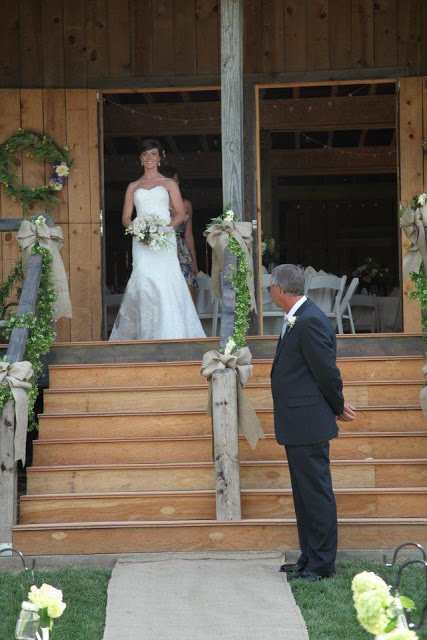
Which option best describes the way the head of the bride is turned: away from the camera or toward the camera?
toward the camera

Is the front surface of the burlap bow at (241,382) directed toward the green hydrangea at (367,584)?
yes

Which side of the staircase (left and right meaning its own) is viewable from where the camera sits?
front

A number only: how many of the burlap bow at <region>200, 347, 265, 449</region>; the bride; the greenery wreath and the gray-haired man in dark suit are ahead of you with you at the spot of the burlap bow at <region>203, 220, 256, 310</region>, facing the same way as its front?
2

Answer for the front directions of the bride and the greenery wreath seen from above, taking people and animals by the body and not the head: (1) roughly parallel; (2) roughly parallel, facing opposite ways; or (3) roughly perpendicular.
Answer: roughly parallel

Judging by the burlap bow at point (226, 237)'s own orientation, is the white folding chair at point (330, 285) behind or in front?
behind

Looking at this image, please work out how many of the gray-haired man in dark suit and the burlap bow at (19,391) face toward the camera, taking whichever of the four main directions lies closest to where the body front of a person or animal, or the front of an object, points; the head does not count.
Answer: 1

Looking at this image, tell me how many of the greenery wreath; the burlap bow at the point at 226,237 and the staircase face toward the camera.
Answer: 3

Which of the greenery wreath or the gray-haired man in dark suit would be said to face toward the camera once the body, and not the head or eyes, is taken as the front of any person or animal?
the greenery wreath

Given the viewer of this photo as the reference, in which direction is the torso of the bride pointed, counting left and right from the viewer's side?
facing the viewer

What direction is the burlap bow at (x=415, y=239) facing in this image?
toward the camera

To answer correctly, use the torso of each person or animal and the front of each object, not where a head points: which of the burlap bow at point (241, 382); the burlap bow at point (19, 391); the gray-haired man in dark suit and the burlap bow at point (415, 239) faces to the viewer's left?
the gray-haired man in dark suit

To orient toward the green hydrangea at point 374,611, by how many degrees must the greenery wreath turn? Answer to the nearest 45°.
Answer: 0° — it already faces it

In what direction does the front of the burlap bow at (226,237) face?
toward the camera

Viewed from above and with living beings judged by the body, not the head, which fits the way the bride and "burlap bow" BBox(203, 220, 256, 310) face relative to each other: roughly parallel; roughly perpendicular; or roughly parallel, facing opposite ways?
roughly parallel

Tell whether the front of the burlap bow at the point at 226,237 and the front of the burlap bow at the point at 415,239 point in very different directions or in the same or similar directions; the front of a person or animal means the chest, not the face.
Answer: same or similar directions
